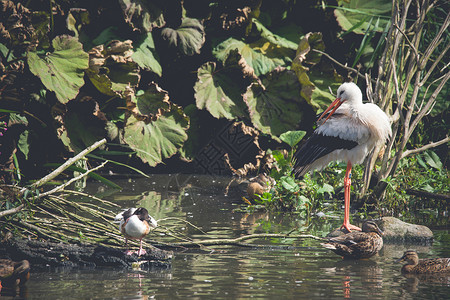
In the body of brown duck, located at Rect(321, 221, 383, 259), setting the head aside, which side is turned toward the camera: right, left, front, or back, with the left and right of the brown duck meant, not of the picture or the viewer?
right

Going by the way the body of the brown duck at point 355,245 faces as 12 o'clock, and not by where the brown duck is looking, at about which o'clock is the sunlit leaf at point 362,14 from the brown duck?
The sunlit leaf is roughly at 9 o'clock from the brown duck.

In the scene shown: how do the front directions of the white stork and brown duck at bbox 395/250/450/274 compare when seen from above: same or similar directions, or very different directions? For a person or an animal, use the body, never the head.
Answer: very different directions

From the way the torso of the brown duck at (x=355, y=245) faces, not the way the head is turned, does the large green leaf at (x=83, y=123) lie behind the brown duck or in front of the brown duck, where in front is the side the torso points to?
behind

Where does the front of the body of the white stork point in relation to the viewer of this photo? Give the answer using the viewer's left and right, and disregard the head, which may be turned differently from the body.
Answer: facing to the right of the viewer

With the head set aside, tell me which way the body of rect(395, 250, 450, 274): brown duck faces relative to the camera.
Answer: to the viewer's left

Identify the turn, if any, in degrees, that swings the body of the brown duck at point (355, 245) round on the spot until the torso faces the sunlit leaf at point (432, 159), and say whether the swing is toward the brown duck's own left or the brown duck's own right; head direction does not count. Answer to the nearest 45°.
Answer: approximately 90° to the brown duck's own left

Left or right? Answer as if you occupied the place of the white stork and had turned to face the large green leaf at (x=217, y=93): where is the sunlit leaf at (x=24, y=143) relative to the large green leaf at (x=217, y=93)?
left

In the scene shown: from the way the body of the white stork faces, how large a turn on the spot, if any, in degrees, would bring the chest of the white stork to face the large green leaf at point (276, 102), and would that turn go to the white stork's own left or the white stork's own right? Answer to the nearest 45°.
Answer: approximately 90° to the white stork's own left

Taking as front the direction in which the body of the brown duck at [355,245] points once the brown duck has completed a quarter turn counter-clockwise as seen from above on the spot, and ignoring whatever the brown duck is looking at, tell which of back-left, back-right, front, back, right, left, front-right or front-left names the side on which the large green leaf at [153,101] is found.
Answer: front-left
